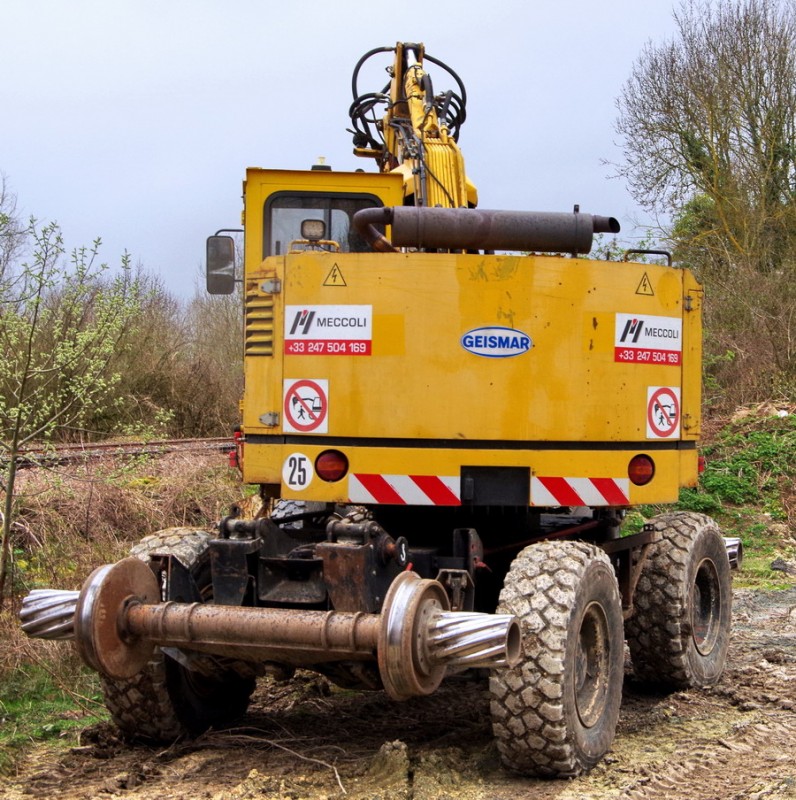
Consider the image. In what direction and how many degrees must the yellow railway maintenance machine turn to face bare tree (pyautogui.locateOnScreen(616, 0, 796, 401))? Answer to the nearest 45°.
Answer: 0° — it already faces it

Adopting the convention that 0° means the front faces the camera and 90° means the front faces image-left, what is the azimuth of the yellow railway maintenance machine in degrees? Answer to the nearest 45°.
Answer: approximately 180°

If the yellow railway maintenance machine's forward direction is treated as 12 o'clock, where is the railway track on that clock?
The railway track is roughly at 11 o'clock from the yellow railway maintenance machine.
